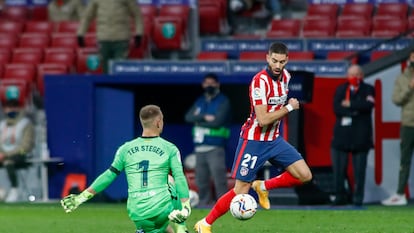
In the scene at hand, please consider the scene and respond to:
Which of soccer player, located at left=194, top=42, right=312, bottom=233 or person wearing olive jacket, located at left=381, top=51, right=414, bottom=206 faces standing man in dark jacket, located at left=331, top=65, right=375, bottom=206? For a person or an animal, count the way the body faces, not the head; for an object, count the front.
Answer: the person wearing olive jacket

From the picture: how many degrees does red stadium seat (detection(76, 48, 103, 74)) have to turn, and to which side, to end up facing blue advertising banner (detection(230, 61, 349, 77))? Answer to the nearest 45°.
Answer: approximately 45° to its left

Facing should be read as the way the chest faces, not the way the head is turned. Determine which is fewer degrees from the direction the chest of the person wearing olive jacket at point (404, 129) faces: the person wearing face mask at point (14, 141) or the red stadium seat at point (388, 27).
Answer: the person wearing face mask

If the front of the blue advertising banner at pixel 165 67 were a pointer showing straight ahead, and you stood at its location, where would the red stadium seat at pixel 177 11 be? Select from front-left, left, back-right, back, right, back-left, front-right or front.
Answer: back

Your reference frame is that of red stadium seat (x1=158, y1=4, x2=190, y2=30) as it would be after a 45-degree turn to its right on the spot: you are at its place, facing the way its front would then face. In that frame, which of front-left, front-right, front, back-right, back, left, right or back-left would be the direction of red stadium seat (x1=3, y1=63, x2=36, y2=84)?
front-right

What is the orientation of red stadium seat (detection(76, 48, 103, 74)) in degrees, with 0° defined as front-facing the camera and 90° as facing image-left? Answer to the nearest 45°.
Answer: approximately 0°
